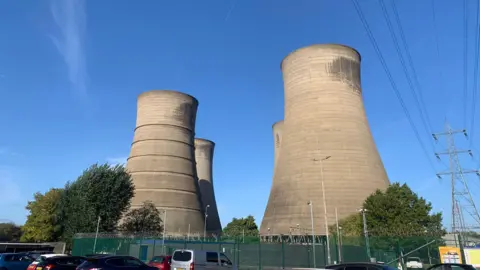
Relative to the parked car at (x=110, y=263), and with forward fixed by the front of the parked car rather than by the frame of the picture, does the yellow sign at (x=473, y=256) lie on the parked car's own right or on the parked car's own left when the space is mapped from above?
on the parked car's own right

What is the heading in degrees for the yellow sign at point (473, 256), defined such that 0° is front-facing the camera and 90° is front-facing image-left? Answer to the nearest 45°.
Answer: approximately 0°

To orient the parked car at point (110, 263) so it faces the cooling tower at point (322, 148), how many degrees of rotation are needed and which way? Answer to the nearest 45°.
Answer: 0° — it already faces it

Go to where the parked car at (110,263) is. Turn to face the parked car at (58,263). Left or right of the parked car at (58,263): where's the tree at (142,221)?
right

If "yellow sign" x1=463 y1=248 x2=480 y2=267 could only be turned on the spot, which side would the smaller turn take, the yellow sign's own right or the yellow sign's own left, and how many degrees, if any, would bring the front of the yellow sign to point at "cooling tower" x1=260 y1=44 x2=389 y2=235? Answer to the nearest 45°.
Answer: approximately 135° to the yellow sign's own right

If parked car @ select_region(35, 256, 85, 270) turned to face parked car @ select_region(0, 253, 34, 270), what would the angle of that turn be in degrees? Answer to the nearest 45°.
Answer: approximately 90° to its left

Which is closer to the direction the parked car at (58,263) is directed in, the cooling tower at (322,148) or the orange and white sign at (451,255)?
the cooling tower

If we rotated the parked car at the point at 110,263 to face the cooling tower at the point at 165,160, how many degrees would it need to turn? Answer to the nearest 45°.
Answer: approximately 45° to its left

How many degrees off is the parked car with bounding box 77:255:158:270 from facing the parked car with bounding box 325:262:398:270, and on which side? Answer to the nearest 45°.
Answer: approximately 90° to its right

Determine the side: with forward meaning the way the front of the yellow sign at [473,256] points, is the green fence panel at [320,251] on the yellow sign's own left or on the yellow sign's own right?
on the yellow sign's own right

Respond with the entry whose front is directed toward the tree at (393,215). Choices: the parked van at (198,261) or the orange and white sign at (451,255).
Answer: the parked van
